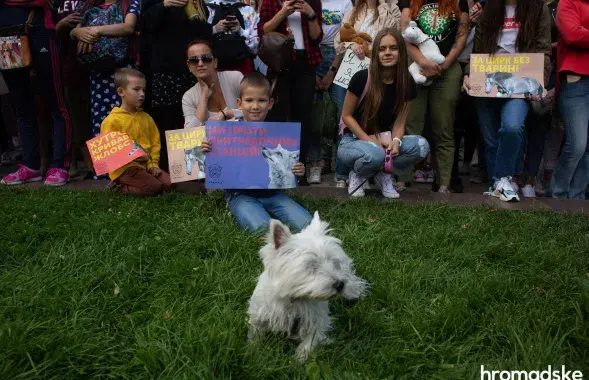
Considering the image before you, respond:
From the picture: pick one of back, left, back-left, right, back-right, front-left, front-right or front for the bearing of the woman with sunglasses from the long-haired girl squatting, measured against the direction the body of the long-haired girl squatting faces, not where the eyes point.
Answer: right

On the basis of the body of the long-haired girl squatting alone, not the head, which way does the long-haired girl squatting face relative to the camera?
toward the camera

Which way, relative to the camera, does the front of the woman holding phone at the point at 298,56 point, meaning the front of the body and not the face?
toward the camera

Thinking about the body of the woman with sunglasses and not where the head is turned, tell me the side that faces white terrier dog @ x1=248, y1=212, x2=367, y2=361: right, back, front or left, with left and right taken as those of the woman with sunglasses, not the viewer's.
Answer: front

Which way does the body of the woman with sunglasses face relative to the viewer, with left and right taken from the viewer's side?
facing the viewer

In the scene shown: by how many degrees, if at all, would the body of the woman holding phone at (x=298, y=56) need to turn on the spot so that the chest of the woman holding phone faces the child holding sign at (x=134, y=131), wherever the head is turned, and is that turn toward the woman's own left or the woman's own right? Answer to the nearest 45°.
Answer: approximately 45° to the woman's own right

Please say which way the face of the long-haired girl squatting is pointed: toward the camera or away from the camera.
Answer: toward the camera

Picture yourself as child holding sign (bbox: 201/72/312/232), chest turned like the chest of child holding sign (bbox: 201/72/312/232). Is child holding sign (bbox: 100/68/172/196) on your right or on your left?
on your right

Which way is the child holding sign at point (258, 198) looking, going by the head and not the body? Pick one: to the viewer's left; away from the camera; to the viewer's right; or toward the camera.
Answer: toward the camera

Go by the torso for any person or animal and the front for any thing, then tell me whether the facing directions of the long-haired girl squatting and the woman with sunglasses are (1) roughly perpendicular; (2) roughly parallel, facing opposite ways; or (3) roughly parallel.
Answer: roughly parallel

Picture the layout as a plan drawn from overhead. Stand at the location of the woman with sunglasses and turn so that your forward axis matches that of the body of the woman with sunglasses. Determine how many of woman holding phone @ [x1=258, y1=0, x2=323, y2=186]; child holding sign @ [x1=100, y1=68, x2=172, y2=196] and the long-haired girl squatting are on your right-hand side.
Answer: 1

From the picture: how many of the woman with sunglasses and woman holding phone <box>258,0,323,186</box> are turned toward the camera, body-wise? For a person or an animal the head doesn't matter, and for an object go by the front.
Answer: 2

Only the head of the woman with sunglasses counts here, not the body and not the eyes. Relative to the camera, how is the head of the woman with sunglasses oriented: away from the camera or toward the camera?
toward the camera

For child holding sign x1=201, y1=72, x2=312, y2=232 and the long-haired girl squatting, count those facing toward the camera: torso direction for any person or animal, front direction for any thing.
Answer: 2
